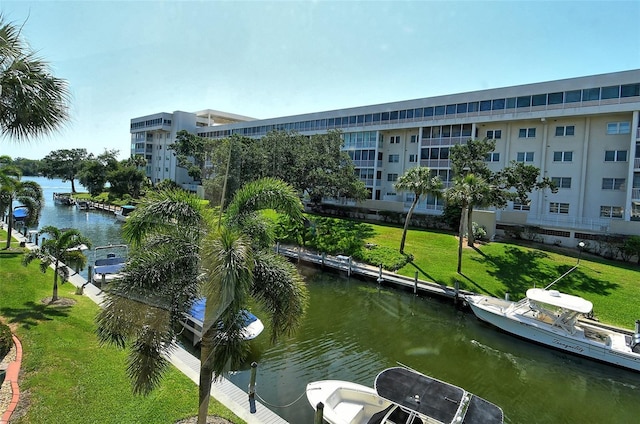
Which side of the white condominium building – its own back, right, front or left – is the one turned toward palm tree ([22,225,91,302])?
front

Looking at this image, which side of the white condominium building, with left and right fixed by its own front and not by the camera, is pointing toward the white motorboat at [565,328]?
front

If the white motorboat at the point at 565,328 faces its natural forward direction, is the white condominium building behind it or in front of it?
in front

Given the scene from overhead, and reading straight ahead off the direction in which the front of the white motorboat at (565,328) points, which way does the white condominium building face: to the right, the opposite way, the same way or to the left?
to the left

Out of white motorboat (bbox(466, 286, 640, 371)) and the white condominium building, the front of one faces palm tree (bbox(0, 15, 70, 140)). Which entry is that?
the white condominium building

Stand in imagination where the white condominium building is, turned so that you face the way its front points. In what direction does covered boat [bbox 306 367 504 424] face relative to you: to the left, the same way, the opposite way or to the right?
to the right

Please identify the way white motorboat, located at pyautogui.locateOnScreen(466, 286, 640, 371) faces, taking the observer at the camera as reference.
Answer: facing away from the viewer and to the left of the viewer

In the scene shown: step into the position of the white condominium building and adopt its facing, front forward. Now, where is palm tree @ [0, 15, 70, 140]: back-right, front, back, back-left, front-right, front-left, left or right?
front

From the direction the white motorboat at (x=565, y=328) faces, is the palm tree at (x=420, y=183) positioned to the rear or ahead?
ahead

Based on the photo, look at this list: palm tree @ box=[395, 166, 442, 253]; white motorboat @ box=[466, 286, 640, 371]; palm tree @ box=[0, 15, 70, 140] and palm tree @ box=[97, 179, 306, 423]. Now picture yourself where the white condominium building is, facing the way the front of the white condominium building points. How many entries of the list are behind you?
0

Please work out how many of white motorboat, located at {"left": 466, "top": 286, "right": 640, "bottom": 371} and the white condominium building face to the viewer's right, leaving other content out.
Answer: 0

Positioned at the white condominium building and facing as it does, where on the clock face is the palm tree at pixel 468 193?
The palm tree is roughly at 12 o'clock from the white condominium building.

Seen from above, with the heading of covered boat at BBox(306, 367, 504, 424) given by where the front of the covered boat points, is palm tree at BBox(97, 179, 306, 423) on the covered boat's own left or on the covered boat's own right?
on the covered boat's own left

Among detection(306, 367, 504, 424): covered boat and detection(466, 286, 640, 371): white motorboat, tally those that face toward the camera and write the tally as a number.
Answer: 0

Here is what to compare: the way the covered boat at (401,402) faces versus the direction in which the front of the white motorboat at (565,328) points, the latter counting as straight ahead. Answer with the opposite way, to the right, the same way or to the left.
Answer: the same way

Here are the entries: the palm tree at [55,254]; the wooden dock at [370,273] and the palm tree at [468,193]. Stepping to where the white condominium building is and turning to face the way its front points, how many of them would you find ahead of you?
3

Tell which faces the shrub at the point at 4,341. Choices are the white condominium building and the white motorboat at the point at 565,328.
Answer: the white condominium building

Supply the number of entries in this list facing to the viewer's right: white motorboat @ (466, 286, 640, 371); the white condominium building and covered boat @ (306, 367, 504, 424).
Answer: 0

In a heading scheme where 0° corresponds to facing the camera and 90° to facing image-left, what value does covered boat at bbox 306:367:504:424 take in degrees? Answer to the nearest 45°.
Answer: approximately 135°
